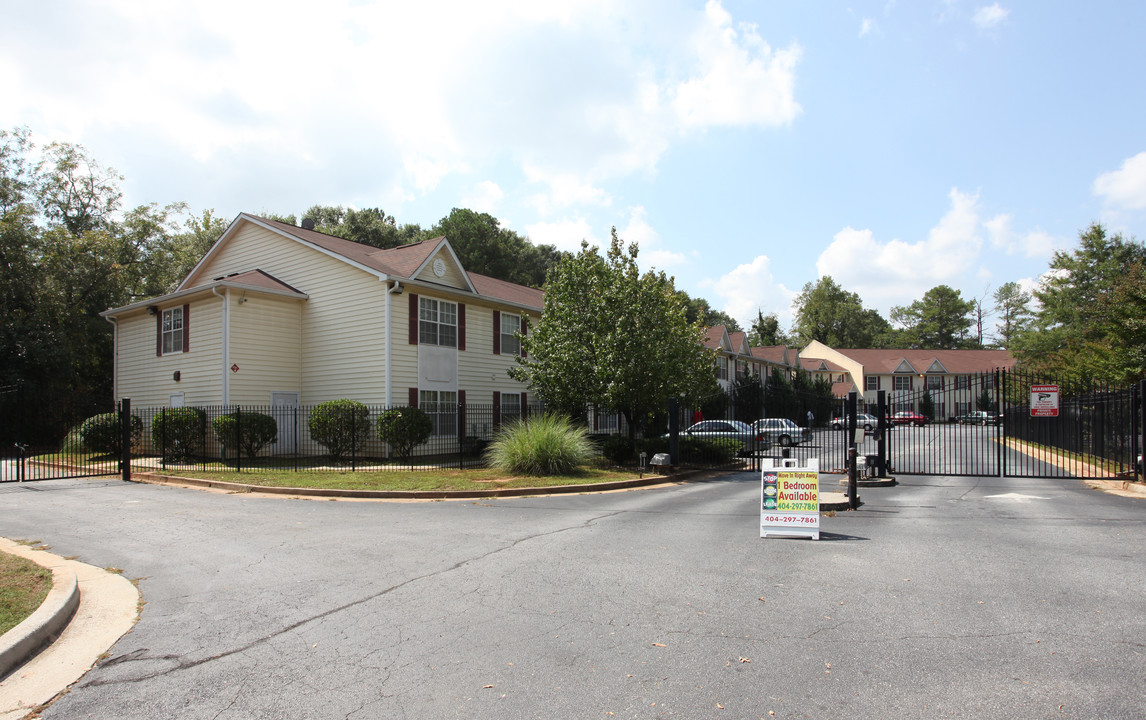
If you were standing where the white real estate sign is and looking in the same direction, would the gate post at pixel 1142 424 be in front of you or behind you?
behind

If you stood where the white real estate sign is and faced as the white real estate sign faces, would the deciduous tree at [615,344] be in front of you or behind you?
behind

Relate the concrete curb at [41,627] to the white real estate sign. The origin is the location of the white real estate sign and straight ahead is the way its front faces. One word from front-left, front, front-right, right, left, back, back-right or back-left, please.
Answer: front-right

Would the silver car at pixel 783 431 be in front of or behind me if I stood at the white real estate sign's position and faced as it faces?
behind

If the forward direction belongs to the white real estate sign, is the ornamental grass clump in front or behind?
behind

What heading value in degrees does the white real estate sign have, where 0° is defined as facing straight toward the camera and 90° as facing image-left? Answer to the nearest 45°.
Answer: approximately 0°

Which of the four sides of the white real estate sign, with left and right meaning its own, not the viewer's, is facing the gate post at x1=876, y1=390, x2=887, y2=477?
back
